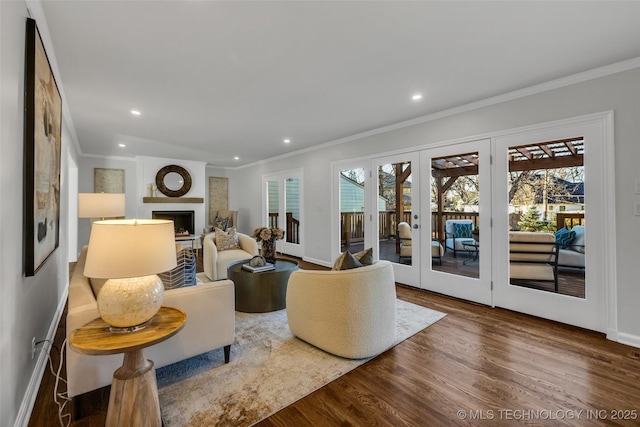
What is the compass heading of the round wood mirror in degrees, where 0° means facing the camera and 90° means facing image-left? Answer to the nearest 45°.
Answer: approximately 0°

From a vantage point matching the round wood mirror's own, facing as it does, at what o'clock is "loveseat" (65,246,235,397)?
The loveseat is roughly at 12 o'clock from the round wood mirror.

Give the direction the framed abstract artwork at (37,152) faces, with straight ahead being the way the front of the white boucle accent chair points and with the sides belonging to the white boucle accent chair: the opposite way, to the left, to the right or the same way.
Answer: to the right

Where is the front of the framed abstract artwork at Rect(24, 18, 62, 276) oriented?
to the viewer's right

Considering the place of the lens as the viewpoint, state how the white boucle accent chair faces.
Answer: facing away from the viewer and to the left of the viewer

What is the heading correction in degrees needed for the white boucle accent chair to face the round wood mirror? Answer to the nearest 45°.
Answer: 0° — it already faces it
